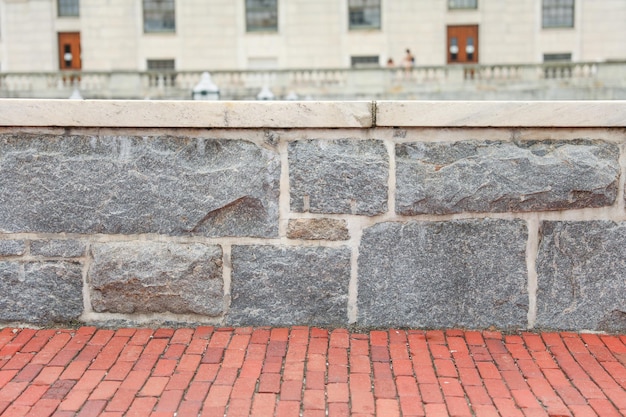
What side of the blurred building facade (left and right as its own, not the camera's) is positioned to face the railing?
front

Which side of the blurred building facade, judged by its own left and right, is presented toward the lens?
front

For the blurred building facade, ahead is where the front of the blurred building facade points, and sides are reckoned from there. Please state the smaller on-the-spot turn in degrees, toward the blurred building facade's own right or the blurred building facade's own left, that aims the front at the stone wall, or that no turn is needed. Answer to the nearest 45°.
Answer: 0° — it already faces it
